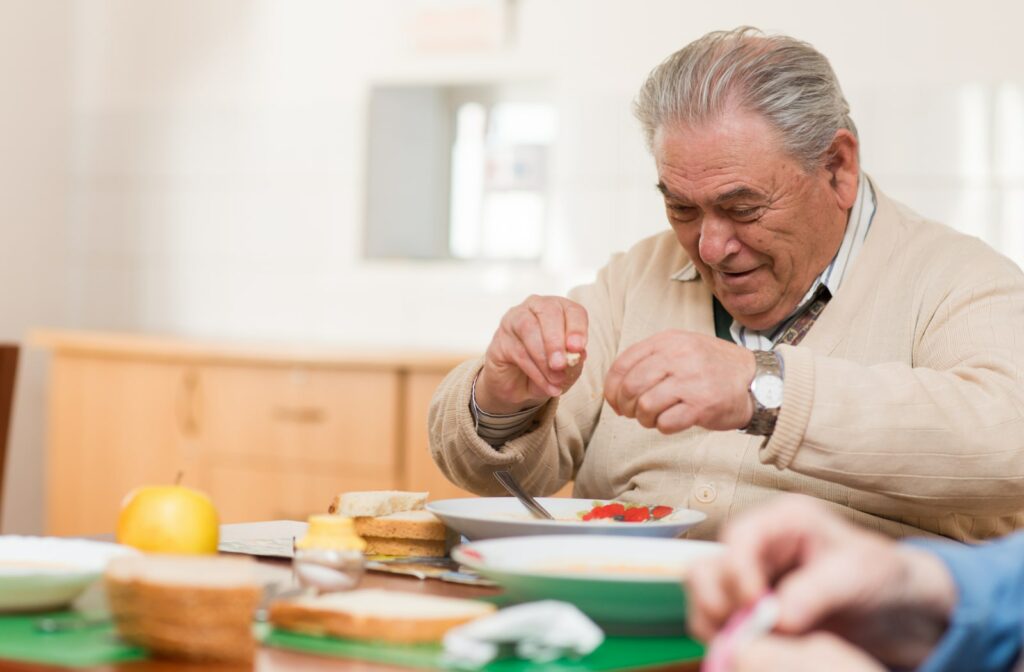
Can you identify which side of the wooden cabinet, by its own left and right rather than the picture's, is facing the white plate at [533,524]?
front

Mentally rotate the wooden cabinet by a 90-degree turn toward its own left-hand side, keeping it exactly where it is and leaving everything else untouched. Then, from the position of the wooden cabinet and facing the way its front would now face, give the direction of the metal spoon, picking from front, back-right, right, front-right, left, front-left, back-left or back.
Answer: right

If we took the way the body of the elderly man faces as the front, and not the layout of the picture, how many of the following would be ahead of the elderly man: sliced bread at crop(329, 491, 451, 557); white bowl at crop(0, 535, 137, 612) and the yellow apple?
3

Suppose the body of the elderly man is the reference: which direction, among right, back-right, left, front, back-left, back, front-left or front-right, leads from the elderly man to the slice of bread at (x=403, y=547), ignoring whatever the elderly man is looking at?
front

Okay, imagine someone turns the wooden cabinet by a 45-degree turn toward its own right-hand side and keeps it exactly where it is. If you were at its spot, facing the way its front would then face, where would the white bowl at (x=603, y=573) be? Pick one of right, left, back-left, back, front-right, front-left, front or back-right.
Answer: front-left

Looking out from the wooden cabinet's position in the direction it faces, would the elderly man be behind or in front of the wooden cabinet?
in front

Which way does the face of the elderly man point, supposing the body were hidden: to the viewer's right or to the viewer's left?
to the viewer's left

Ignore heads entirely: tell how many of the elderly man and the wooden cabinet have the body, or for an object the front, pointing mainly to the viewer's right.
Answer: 0

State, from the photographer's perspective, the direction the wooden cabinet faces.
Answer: facing the viewer

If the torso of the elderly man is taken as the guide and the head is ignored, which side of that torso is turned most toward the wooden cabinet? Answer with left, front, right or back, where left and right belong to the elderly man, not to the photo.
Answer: right

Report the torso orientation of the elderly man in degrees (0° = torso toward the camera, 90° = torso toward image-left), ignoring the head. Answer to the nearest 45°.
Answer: approximately 45°

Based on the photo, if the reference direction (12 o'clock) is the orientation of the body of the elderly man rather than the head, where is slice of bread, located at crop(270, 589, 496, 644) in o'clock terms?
The slice of bread is roughly at 11 o'clock from the elderly man.

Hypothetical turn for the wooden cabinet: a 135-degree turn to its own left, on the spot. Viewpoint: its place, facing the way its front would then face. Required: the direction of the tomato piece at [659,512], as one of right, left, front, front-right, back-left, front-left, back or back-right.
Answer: back-right

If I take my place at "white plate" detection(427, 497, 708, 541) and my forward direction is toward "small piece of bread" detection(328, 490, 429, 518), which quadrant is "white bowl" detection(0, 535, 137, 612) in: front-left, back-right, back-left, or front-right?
front-left

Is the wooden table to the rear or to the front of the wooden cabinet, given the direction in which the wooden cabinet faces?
to the front
